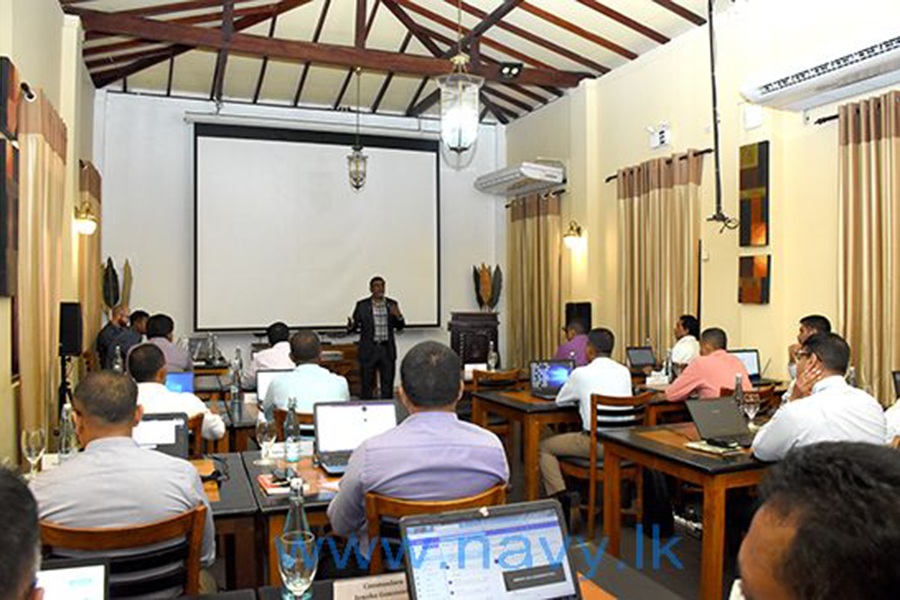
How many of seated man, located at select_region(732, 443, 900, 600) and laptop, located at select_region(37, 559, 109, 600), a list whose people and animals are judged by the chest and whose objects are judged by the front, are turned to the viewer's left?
1

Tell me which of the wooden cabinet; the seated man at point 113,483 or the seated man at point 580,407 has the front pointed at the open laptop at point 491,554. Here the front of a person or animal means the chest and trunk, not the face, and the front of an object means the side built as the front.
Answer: the wooden cabinet

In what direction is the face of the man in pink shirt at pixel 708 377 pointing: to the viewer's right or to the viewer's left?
to the viewer's left

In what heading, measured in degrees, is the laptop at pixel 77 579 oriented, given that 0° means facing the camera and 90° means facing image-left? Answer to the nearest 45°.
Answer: approximately 0°

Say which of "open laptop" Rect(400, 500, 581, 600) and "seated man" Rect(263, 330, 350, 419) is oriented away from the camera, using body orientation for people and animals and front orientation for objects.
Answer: the seated man

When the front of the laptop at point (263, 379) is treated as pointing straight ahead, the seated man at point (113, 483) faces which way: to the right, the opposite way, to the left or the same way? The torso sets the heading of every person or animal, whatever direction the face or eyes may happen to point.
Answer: the opposite way

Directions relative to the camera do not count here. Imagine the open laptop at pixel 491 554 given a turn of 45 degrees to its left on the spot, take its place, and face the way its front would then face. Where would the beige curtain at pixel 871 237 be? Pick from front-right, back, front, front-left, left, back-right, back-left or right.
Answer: left

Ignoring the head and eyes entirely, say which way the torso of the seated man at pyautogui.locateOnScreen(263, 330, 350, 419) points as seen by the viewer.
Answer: away from the camera

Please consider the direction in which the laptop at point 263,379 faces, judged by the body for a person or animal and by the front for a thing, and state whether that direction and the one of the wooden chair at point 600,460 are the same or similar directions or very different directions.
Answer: very different directions

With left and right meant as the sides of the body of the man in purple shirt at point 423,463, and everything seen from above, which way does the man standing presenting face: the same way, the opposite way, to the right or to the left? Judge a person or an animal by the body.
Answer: the opposite way

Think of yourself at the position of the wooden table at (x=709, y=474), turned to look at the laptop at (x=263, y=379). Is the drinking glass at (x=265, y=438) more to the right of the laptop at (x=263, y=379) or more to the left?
left

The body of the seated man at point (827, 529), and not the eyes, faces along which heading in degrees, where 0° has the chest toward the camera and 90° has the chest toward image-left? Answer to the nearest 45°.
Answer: approximately 90°

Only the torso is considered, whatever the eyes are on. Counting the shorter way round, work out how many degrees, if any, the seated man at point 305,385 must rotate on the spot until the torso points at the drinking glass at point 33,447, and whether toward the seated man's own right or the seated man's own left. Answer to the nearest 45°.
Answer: approximately 135° to the seated man's own left
